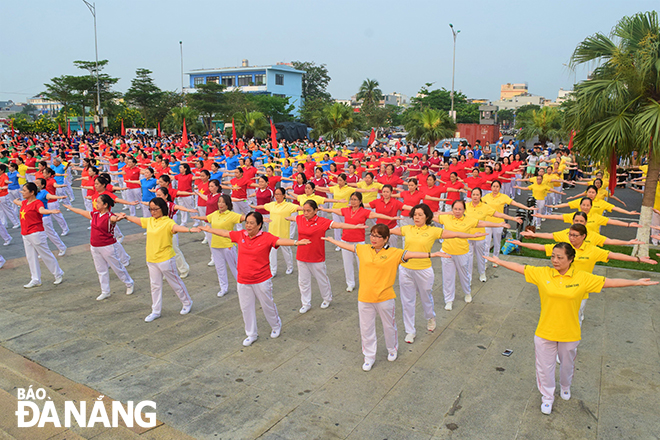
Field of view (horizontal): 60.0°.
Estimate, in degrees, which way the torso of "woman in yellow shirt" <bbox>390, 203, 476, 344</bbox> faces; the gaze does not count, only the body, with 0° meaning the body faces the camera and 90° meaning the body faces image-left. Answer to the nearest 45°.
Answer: approximately 45°

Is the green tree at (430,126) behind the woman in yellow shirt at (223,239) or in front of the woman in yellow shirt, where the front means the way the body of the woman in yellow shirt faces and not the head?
behind

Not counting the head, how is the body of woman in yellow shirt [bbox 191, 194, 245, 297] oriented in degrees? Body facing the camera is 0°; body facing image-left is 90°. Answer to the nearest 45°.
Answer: approximately 45°

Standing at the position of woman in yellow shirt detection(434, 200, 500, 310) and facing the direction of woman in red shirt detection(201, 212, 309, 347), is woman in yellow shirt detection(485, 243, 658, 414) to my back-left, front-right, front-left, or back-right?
front-left

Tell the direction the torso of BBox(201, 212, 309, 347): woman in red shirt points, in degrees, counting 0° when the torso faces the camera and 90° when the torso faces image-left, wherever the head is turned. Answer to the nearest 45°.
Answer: approximately 45°

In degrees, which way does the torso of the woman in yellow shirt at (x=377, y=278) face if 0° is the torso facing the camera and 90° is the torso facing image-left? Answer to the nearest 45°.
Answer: approximately 45°

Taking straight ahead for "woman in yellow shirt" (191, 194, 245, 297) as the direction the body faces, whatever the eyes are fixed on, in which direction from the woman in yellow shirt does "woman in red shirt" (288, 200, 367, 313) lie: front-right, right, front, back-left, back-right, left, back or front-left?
left

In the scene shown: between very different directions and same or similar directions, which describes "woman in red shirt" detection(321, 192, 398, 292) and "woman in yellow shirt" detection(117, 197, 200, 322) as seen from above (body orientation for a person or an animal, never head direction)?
same or similar directions

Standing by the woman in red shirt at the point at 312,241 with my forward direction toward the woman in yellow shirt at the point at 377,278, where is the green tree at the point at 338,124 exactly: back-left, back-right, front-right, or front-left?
back-left

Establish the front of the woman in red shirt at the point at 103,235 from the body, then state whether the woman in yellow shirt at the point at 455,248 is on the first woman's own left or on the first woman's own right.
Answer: on the first woman's own left

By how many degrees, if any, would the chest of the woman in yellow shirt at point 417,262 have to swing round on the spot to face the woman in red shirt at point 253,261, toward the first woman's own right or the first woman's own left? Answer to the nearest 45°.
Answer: approximately 45° to the first woman's own right

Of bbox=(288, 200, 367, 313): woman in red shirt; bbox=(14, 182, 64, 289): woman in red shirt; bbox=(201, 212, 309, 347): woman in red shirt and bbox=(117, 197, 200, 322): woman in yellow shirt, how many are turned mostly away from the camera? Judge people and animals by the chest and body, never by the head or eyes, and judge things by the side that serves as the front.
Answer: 0

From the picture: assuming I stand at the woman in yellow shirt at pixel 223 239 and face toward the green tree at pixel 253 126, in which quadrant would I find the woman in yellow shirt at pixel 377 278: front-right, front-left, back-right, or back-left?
back-right
